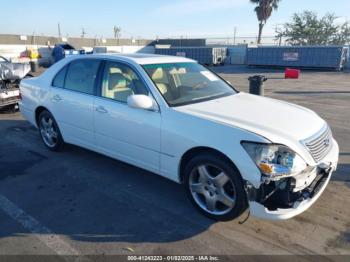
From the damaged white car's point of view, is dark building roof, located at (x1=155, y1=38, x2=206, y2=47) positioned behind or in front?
behind

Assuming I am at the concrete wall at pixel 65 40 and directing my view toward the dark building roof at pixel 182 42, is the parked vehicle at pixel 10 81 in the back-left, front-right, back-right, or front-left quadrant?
back-right

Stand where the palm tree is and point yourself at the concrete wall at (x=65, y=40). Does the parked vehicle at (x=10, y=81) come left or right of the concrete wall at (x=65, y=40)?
left

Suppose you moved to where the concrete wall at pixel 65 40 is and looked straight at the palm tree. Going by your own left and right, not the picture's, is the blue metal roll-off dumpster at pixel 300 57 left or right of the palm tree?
right

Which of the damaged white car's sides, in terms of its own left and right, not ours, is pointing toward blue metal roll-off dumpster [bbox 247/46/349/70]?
left

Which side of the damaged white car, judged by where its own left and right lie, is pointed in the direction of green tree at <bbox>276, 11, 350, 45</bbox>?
left

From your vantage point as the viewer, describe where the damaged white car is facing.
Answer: facing the viewer and to the right of the viewer

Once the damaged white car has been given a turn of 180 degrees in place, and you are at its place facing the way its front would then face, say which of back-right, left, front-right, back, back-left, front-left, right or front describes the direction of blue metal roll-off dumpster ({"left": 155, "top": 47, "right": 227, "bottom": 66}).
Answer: front-right

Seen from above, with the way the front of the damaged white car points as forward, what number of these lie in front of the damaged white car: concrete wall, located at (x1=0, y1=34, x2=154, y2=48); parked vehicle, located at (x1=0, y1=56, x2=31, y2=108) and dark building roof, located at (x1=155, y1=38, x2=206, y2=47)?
0

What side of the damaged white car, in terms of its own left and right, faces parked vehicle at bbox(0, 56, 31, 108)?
back

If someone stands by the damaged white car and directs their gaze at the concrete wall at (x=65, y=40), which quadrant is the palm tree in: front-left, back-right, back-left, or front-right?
front-right

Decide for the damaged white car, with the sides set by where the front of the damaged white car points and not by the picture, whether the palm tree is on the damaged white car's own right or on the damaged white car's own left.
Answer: on the damaged white car's own left

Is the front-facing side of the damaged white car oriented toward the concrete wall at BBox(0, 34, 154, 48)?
no
